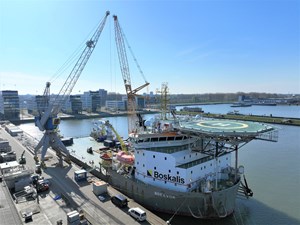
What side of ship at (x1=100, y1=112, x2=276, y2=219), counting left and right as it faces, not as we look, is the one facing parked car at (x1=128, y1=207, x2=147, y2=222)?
right

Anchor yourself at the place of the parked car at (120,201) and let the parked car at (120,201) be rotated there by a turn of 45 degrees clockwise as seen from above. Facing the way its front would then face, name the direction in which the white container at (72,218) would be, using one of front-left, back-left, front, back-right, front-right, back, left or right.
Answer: front-right

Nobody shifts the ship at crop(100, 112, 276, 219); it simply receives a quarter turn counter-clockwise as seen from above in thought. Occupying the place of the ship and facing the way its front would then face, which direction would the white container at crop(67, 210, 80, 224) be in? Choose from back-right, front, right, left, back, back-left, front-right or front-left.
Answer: back

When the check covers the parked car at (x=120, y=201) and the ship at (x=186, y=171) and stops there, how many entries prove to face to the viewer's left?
0

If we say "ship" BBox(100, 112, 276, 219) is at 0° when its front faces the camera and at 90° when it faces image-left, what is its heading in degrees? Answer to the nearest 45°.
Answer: approximately 315°
